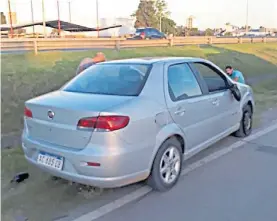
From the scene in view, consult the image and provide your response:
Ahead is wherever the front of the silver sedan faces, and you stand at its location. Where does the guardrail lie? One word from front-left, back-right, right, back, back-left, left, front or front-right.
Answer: front-left

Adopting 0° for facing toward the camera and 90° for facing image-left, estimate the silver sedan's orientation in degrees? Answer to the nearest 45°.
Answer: approximately 225°
